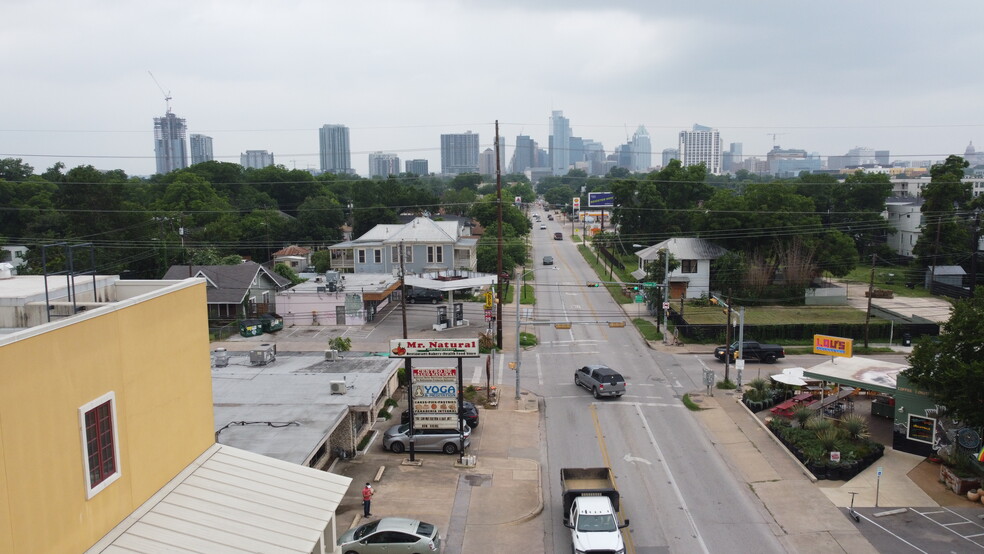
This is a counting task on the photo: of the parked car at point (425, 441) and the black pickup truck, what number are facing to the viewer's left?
2

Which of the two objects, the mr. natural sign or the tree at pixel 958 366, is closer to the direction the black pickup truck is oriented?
the mr. natural sign

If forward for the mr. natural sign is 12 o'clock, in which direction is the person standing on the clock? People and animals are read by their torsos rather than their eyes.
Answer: The person standing is roughly at 1 o'clock from the mr. natural sign.

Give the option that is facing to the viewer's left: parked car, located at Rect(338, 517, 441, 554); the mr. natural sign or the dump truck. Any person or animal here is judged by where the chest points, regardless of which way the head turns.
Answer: the parked car

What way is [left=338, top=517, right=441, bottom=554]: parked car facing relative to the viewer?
to the viewer's left

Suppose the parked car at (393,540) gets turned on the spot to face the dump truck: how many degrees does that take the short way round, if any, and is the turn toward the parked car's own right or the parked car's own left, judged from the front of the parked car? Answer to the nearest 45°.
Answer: approximately 180°

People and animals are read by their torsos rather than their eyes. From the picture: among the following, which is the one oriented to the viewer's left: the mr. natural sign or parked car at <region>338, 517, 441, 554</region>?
the parked car

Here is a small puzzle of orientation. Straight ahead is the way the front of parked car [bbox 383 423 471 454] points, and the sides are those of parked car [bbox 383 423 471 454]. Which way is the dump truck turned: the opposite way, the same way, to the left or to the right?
to the left

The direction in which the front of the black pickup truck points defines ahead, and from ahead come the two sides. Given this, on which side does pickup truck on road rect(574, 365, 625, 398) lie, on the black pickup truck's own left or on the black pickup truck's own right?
on the black pickup truck's own left

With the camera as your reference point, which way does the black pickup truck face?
facing to the left of the viewer

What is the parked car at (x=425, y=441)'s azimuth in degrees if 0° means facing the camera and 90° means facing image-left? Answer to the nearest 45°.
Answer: approximately 90°
